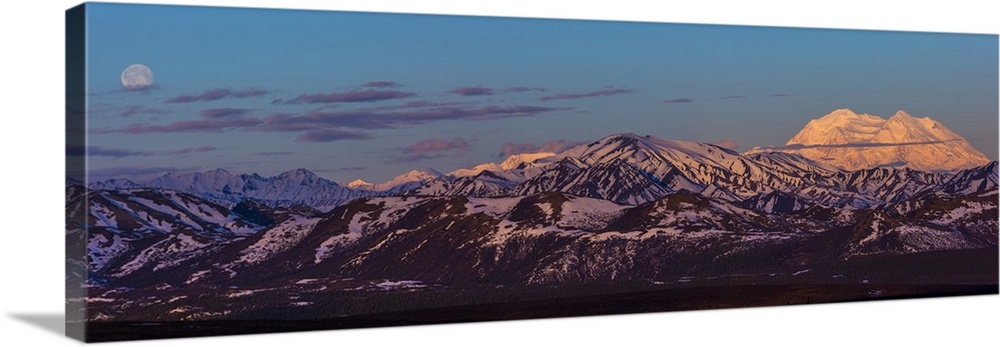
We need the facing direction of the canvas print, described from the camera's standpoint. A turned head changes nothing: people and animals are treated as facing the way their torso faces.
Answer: facing the viewer and to the right of the viewer
